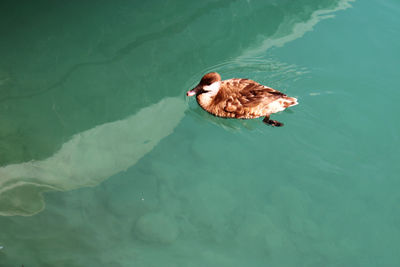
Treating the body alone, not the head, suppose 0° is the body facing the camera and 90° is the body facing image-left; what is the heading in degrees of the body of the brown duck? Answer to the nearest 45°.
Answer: approximately 90°
